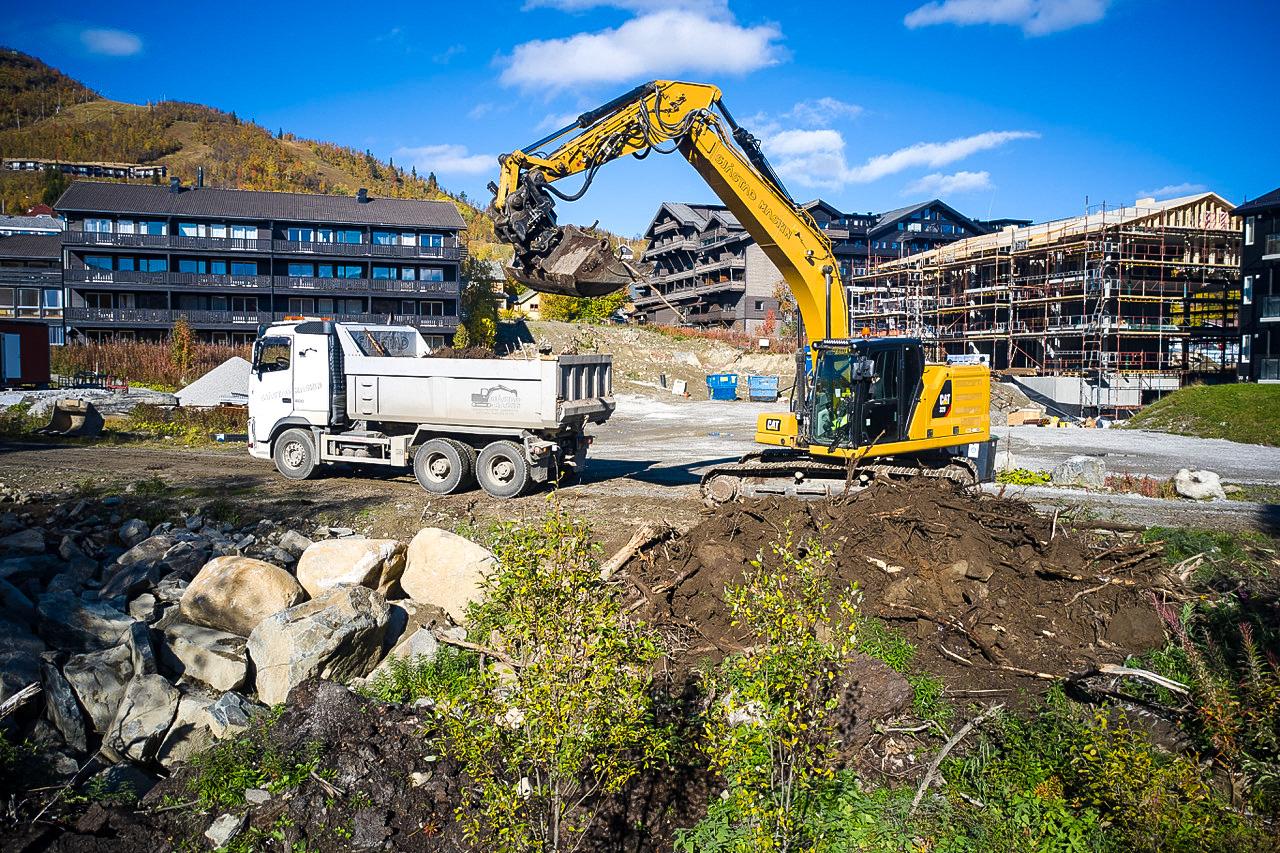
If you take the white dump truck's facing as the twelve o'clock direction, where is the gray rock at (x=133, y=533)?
The gray rock is roughly at 9 o'clock from the white dump truck.

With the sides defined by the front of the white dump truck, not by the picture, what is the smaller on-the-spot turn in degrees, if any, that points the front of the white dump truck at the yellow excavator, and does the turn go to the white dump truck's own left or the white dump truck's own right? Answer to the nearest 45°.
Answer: approximately 180°

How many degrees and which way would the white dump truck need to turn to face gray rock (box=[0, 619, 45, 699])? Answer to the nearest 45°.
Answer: approximately 135° to its left

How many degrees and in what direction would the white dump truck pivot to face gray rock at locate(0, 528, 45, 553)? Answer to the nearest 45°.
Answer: approximately 90° to its left

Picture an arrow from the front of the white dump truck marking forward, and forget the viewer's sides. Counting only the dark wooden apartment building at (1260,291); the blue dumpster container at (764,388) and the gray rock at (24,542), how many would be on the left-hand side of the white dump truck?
1

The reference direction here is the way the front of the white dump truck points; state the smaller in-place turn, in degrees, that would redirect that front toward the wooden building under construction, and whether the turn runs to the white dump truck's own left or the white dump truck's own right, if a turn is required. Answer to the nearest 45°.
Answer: approximately 90° to the white dump truck's own right

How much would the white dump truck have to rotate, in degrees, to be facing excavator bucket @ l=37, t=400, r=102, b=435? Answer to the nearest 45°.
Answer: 0° — it already faces it

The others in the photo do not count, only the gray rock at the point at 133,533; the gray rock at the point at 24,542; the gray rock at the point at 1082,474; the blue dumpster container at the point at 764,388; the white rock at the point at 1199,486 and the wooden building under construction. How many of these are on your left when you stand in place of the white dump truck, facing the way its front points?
2

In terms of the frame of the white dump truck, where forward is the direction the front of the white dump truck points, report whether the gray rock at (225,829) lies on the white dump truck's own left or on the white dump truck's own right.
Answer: on the white dump truck's own left
